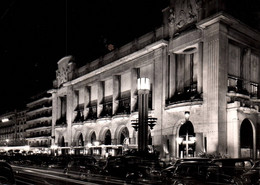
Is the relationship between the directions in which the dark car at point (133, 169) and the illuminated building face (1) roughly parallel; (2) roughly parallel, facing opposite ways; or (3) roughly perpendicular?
roughly perpendicular

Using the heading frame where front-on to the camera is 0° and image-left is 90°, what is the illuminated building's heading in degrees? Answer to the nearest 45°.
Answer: approximately 45°
